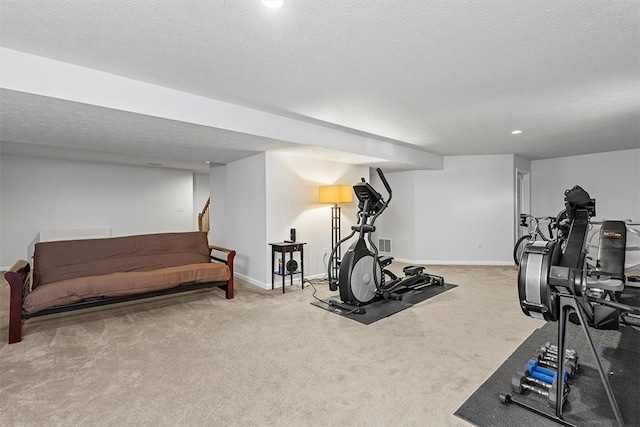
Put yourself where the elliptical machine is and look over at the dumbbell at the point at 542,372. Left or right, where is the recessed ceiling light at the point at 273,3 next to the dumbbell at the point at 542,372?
right

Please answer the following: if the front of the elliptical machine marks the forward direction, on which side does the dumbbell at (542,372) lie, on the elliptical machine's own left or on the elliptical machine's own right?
on the elliptical machine's own left

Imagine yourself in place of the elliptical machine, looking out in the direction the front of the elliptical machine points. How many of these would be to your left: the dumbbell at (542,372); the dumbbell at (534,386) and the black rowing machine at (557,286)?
3

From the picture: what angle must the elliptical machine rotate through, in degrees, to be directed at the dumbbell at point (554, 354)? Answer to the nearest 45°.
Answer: approximately 90° to its left

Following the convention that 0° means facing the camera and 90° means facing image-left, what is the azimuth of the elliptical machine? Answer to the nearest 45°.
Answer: approximately 45°

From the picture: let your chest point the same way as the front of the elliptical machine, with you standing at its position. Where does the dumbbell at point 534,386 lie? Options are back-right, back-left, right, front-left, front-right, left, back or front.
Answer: left

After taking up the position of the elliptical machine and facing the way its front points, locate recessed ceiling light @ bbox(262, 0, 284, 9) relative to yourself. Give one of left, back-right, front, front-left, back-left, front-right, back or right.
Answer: front-left

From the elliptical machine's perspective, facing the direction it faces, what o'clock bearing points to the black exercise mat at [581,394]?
The black exercise mat is roughly at 9 o'clock from the elliptical machine.

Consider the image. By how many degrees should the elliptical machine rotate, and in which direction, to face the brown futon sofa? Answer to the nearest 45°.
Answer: approximately 45° to its right

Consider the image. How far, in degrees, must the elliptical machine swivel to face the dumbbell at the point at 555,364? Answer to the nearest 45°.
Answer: approximately 90° to its left

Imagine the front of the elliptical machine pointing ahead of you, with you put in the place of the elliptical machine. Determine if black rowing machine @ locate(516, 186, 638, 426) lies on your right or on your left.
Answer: on your left

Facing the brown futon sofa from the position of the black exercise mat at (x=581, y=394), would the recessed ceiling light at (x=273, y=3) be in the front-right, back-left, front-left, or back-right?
front-left
